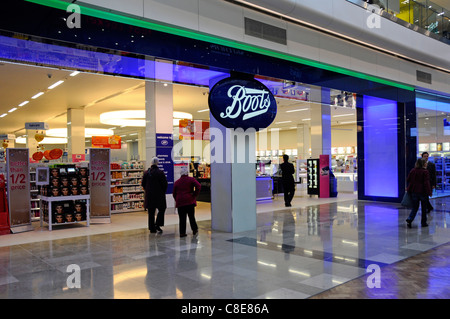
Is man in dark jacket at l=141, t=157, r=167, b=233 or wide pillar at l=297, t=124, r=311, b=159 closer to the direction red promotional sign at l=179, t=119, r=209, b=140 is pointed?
the man in dark jacket

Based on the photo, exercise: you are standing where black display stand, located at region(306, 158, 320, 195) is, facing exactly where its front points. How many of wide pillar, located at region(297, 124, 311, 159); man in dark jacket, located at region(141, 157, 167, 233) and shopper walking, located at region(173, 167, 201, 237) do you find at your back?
1

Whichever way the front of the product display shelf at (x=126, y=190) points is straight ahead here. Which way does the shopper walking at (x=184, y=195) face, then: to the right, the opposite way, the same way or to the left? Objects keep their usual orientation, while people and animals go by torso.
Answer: the opposite way

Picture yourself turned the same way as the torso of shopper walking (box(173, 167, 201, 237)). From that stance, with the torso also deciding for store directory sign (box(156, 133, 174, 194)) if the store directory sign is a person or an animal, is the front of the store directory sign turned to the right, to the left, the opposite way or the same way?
the opposite way

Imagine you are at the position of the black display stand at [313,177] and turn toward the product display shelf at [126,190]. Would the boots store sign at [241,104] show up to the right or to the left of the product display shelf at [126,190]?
left

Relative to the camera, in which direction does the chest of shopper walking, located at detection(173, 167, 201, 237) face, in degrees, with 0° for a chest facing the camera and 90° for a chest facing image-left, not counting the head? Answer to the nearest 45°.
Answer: approximately 180°

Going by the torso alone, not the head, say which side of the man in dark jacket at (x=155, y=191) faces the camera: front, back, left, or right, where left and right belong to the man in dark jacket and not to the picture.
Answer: back

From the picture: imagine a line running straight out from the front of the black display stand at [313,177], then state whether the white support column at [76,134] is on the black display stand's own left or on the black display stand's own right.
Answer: on the black display stand's own right

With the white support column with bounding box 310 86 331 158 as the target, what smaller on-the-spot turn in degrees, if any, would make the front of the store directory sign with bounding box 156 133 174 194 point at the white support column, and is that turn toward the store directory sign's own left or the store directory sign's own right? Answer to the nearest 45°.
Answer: approximately 135° to the store directory sign's own left

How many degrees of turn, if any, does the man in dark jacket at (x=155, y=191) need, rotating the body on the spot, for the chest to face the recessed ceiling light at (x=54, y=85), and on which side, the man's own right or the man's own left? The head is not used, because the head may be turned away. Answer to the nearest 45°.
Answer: approximately 45° to the man's own left

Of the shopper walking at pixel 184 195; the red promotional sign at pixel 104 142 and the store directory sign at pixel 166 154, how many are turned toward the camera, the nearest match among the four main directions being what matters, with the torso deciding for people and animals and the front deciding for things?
2
